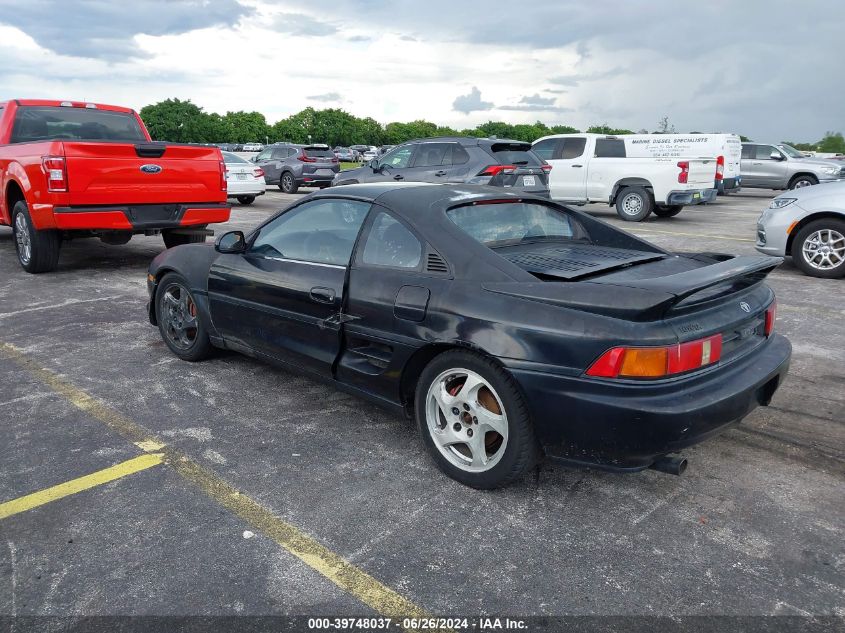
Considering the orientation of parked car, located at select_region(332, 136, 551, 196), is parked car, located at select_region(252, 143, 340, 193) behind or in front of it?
in front

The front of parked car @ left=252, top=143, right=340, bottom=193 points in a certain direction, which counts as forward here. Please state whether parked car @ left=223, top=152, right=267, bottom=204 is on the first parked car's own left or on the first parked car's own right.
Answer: on the first parked car's own left

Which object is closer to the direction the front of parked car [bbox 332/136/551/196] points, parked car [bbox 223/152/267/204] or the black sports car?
the parked car

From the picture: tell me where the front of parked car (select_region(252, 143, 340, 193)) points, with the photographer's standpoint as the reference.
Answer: facing away from the viewer and to the left of the viewer

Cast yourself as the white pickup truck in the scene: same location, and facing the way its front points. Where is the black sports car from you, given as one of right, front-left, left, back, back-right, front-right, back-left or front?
back-left

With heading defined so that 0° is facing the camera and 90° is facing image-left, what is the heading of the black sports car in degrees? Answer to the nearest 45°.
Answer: approximately 135°

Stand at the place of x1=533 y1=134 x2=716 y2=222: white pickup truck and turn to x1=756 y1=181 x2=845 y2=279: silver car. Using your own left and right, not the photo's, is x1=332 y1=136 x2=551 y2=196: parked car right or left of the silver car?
right

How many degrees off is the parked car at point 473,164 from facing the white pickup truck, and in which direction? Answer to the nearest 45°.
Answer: approximately 90° to its right

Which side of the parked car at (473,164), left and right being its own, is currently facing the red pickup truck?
left

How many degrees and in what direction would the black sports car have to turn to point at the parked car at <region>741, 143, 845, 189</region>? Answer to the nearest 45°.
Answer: approximately 90° to its right

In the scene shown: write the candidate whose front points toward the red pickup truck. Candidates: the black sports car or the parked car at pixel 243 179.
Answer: the black sports car

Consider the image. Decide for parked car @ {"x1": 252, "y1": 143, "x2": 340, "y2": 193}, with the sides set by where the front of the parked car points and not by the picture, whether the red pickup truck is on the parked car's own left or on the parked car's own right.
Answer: on the parked car's own left

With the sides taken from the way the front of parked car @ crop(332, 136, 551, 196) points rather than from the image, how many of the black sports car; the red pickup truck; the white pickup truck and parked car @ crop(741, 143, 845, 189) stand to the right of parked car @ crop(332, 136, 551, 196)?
2

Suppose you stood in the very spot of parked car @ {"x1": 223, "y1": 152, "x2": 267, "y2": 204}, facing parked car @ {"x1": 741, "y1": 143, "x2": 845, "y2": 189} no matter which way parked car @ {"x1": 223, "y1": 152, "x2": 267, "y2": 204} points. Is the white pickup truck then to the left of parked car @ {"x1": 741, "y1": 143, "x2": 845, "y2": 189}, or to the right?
right
